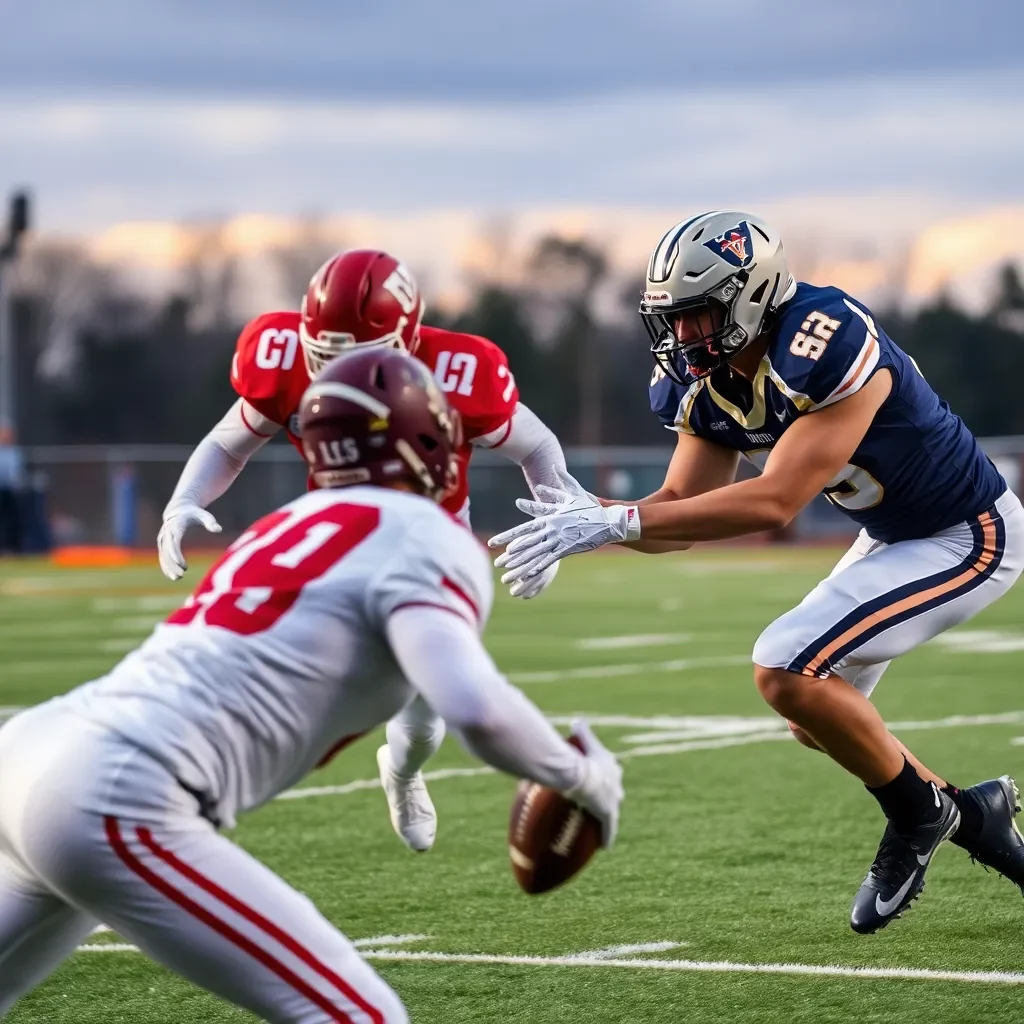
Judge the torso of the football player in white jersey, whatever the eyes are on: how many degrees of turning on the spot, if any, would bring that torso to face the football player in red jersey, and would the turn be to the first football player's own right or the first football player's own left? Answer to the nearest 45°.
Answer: approximately 45° to the first football player's own left

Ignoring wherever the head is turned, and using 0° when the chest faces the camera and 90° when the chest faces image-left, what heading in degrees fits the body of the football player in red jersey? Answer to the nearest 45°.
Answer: approximately 0°

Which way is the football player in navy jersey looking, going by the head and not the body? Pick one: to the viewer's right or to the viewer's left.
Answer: to the viewer's left

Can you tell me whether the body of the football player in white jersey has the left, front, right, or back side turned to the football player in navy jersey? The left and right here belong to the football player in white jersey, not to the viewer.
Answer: front

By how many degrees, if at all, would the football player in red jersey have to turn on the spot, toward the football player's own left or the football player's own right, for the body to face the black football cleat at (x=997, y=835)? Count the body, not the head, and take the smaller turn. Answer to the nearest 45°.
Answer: approximately 45° to the football player's own left

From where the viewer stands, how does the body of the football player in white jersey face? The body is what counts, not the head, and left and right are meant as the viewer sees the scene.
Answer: facing away from the viewer and to the right of the viewer

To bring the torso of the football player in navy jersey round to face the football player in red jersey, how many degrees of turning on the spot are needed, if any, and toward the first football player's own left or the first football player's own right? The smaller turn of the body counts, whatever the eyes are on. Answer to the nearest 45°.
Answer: approximately 45° to the first football player's own right

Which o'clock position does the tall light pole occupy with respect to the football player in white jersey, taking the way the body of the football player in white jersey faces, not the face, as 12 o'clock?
The tall light pole is roughly at 10 o'clock from the football player in white jersey.

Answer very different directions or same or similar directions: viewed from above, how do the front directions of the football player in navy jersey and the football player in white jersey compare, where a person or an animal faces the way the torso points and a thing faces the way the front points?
very different directions

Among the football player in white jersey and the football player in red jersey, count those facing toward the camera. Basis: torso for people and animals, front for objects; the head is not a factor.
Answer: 1
